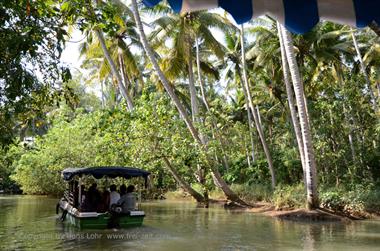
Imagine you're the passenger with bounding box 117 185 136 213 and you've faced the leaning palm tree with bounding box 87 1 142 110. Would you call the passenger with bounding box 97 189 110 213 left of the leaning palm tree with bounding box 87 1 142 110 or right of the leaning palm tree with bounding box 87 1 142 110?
left

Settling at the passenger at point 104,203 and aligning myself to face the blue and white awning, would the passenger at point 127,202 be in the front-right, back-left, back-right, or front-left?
front-left

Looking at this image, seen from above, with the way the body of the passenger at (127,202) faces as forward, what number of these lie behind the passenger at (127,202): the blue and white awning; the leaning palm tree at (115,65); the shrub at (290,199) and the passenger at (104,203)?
1
